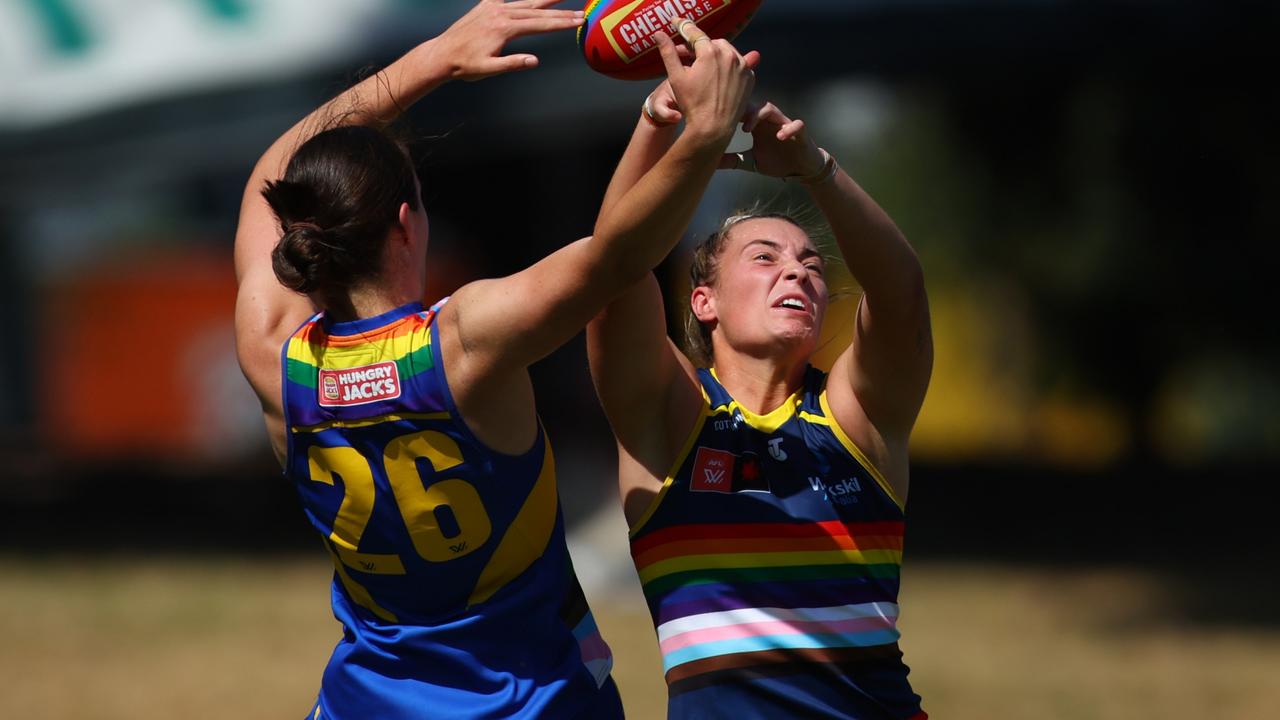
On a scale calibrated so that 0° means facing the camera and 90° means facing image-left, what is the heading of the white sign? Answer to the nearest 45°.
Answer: approximately 0°
